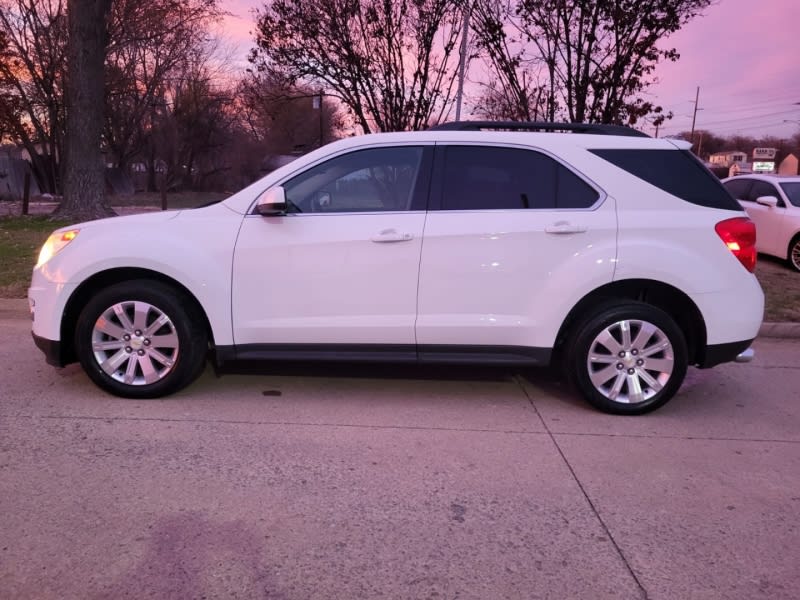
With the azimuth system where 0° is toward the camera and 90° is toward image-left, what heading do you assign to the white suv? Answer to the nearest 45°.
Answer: approximately 90°

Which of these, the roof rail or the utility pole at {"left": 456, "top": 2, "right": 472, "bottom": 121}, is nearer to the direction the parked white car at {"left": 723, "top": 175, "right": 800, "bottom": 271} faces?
the roof rail

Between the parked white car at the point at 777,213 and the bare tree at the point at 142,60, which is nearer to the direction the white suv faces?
the bare tree

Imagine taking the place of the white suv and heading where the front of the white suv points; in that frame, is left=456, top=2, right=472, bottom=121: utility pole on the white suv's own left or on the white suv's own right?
on the white suv's own right
